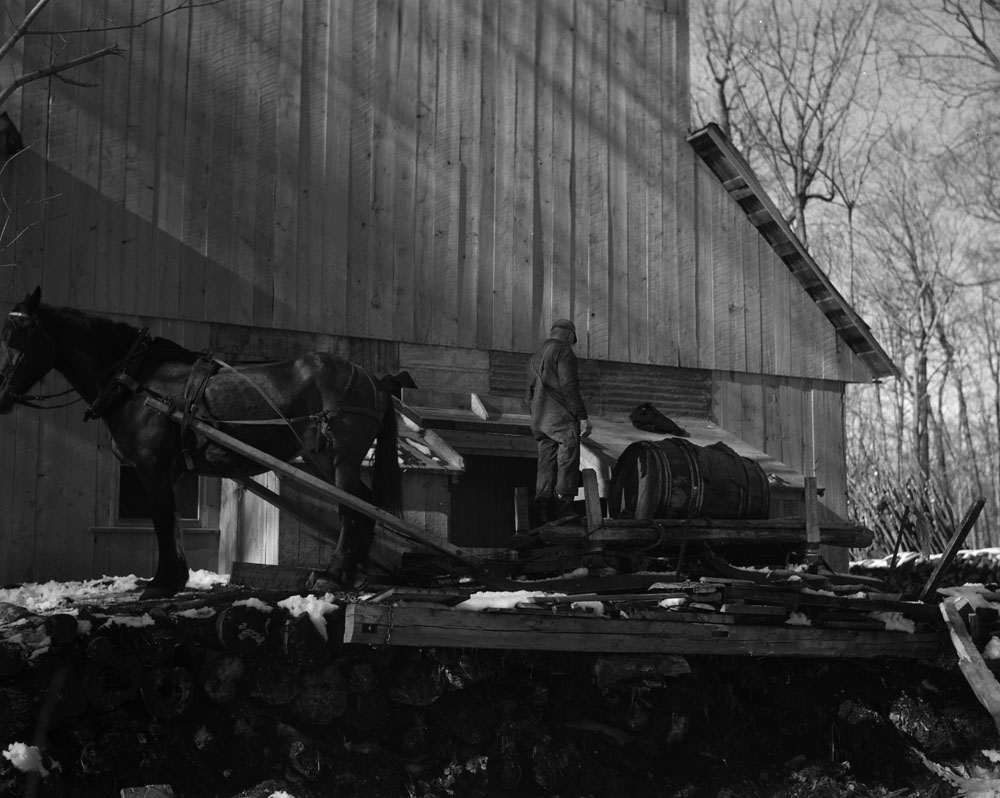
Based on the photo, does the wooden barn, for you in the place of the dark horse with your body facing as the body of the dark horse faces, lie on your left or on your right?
on your right

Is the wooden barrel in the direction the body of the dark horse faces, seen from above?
no

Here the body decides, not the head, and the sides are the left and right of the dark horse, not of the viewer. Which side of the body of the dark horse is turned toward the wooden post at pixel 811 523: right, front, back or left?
back

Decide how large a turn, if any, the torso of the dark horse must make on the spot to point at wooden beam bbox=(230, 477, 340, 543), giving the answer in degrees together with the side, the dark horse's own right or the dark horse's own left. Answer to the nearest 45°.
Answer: approximately 135° to the dark horse's own right

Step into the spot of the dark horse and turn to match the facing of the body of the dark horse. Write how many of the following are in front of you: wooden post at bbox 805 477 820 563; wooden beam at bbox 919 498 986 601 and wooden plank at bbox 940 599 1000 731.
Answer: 0

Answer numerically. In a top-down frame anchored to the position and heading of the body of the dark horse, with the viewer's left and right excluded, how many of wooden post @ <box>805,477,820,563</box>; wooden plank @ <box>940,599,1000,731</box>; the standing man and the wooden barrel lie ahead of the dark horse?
0

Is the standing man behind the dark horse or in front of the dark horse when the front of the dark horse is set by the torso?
behind

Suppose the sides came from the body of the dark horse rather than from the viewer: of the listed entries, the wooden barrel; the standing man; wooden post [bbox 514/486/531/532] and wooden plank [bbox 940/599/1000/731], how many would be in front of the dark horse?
0

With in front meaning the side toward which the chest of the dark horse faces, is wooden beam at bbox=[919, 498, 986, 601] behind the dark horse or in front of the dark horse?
behind

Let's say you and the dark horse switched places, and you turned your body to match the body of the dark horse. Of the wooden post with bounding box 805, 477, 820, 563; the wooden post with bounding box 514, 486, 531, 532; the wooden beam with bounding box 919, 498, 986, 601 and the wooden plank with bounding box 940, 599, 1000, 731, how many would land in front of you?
0

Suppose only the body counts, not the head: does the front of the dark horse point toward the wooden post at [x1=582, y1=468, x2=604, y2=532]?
no

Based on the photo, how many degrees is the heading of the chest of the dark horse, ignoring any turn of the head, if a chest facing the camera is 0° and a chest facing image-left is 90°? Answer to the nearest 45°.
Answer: approximately 90°

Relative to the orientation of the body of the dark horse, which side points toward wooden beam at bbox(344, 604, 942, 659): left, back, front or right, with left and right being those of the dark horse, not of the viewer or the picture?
back

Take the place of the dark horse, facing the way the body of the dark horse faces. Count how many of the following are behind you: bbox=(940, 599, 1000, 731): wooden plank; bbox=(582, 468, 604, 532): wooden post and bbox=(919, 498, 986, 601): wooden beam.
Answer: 3
